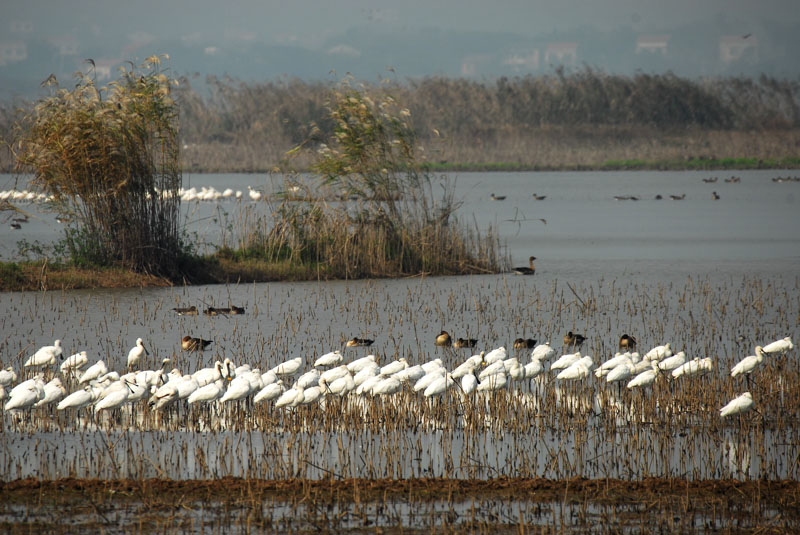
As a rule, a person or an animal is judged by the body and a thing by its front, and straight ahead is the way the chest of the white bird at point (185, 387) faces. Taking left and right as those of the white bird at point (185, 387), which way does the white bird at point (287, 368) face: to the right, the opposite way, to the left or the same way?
the same way

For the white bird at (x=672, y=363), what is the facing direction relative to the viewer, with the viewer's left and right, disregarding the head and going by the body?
facing to the right of the viewer

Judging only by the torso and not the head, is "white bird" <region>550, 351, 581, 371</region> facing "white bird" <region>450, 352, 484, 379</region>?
no

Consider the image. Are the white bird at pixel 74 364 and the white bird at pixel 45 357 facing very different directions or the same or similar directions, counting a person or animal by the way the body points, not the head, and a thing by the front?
same or similar directions
